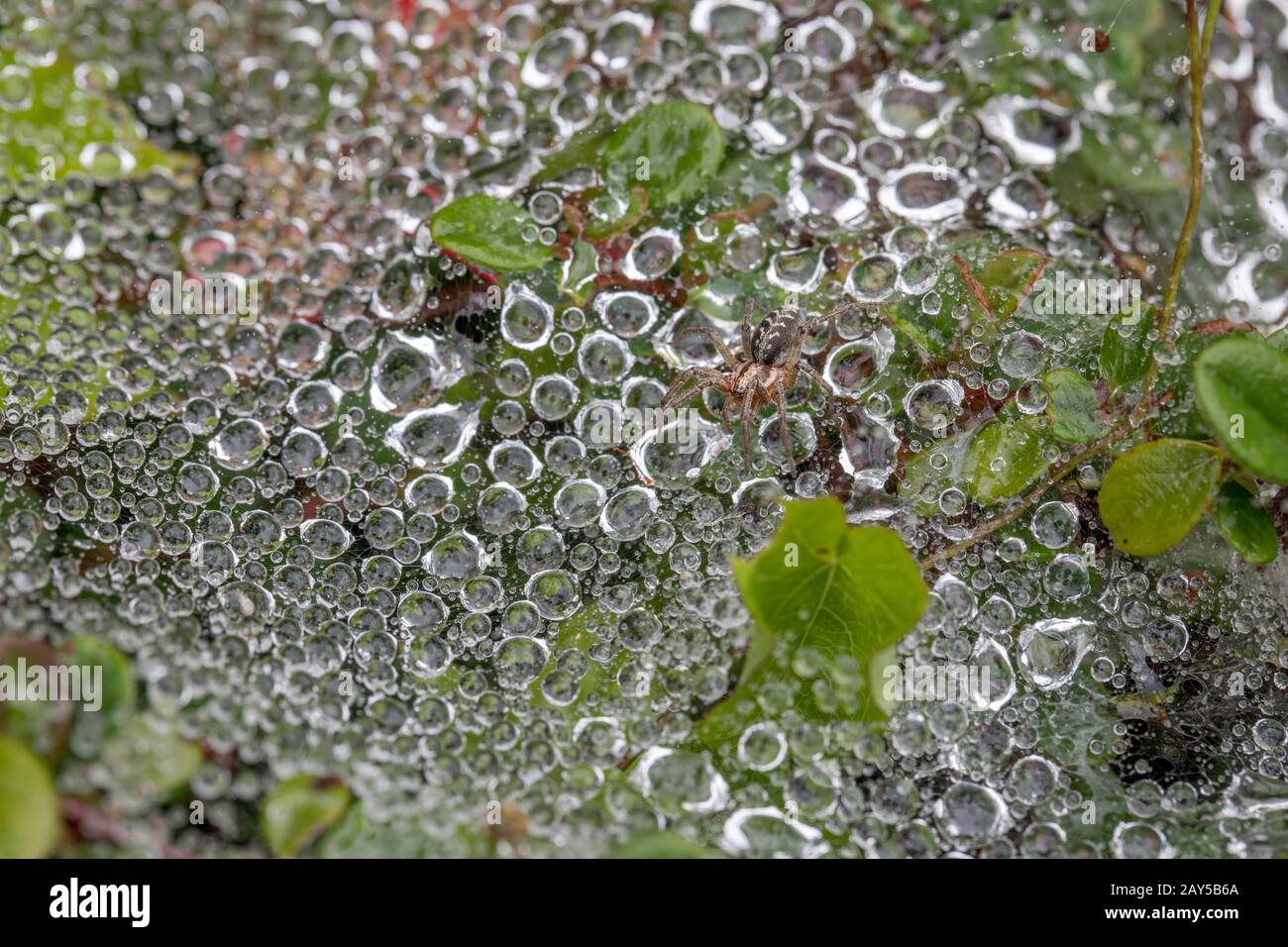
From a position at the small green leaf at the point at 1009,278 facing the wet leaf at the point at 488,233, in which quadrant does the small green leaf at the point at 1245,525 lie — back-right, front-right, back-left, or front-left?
back-left

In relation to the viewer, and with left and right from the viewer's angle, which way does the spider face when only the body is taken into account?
facing the viewer and to the left of the viewer

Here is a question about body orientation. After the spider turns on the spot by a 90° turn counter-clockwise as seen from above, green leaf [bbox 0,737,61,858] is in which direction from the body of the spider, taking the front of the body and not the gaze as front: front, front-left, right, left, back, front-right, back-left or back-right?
right
